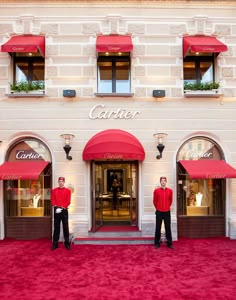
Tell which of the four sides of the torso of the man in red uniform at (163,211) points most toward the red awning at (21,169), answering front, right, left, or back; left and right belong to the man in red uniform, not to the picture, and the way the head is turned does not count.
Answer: right

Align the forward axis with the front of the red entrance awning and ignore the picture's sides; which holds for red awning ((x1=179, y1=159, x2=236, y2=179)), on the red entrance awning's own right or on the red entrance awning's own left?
on the red entrance awning's own left

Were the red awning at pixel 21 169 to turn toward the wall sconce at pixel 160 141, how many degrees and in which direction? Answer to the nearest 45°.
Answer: approximately 90° to its left

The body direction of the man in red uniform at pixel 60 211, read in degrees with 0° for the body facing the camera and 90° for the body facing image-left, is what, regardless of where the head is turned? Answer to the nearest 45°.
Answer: approximately 0°

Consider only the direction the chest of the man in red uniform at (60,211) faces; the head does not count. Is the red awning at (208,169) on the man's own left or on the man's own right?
on the man's own left

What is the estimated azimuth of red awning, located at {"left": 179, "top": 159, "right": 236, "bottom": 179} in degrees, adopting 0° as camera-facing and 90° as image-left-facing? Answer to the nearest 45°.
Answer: approximately 0°

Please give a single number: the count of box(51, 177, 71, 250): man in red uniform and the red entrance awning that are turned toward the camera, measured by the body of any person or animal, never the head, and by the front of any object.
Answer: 2
